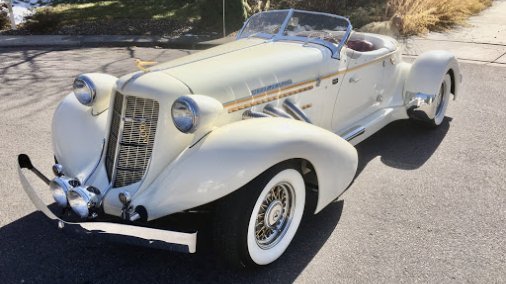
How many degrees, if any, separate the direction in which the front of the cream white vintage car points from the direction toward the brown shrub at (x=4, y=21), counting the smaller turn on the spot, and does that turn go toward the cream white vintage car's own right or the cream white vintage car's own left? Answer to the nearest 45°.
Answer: approximately 90° to the cream white vintage car's own right

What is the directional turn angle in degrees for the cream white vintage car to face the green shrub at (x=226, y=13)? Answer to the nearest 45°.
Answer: approximately 135° to its right

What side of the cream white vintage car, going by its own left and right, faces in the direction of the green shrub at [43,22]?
right

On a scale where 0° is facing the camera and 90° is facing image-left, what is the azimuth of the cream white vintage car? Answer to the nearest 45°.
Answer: approximately 45°
